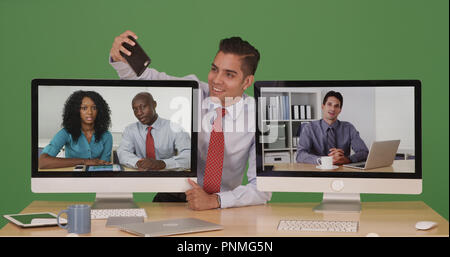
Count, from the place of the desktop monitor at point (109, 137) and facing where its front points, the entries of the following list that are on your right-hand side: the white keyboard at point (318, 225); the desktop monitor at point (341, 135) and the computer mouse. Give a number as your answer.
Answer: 0

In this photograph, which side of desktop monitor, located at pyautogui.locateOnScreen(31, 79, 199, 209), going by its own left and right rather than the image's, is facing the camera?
front

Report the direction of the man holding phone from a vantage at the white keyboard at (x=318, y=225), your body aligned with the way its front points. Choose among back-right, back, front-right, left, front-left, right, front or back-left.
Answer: back-right

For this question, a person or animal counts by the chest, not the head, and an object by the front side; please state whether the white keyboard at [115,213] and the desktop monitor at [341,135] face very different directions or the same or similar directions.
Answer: same or similar directions

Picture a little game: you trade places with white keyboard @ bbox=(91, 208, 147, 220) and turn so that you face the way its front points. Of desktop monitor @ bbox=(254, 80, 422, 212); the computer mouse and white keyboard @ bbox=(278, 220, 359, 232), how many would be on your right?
0

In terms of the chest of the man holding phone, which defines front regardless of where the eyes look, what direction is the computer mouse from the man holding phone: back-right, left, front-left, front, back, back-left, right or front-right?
left

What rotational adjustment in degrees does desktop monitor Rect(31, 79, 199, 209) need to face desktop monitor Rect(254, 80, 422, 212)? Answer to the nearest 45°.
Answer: approximately 90° to its left

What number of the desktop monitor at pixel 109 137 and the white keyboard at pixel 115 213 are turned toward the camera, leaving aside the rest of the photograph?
2

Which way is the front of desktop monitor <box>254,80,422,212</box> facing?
toward the camera

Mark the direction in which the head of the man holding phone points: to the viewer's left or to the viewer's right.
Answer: to the viewer's left

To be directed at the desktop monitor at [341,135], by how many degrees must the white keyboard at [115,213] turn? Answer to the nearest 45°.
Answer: approximately 90° to its left
